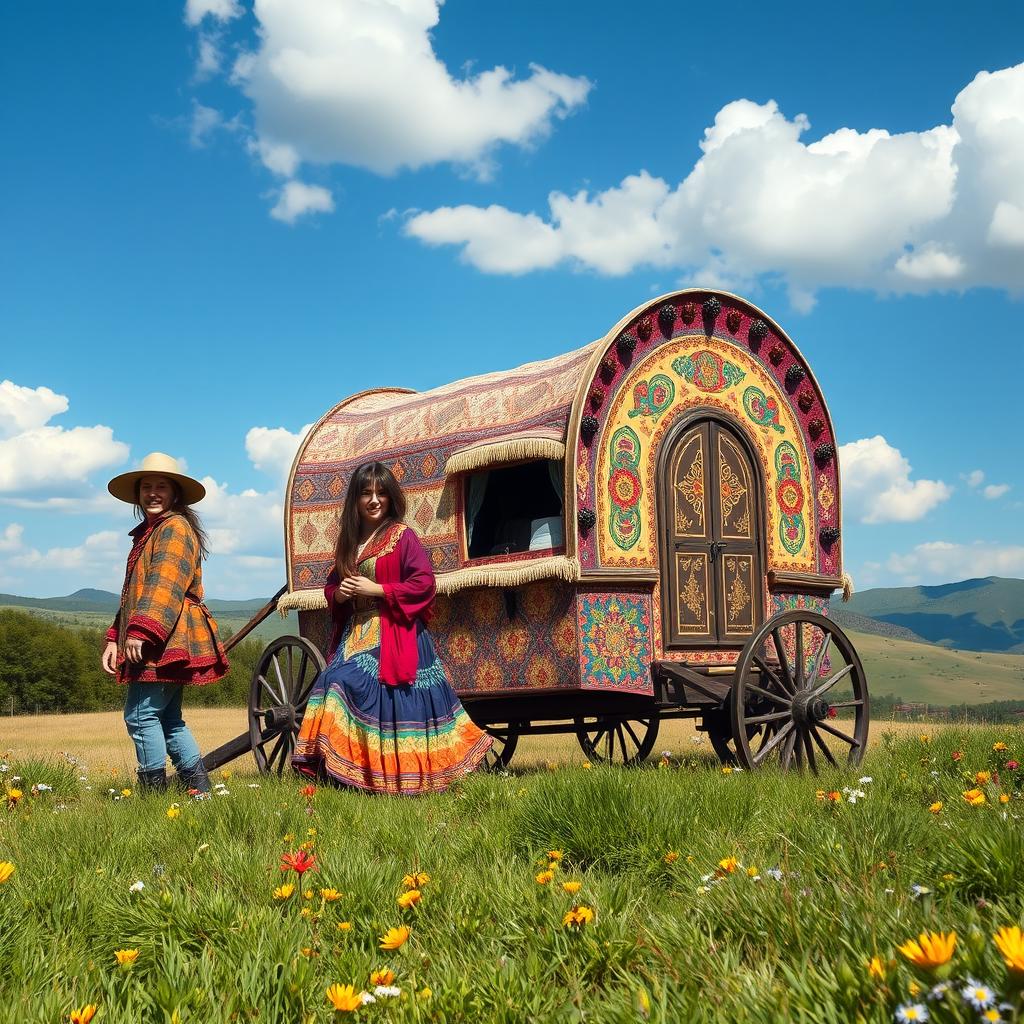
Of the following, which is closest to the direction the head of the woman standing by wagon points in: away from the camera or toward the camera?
toward the camera

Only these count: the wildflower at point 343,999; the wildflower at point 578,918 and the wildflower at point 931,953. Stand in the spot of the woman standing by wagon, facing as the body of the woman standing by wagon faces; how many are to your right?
0

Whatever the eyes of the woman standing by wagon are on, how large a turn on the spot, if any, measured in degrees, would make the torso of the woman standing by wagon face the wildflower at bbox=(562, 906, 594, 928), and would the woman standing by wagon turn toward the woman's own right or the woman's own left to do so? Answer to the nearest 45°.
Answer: approximately 45° to the woman's own left

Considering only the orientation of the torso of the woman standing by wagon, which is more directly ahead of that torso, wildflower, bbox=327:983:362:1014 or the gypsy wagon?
the wildflower

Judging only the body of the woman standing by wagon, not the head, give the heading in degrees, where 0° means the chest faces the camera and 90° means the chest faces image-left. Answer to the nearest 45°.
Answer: approximately 45°

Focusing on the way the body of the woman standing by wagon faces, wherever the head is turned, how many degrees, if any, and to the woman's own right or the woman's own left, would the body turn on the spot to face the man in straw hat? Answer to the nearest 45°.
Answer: approximately 45° to the woman's own right

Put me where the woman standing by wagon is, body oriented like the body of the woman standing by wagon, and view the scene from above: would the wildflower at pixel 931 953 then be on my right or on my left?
on my left

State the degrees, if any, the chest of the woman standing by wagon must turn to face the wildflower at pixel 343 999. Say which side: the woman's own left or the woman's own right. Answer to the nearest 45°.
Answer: approximately 45° to the woman's own left

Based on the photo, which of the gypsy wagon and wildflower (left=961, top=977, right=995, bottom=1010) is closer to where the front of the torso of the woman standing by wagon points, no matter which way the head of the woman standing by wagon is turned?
the wildflower

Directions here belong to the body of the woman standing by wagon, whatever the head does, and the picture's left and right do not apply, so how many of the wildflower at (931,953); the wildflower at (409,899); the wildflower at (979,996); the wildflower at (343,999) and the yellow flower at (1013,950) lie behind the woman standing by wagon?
0

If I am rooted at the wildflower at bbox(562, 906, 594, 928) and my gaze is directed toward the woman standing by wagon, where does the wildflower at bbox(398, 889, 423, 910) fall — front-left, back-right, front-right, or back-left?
front-left

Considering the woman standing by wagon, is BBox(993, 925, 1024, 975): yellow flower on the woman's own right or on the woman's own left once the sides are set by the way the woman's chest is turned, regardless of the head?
on the woman's own left

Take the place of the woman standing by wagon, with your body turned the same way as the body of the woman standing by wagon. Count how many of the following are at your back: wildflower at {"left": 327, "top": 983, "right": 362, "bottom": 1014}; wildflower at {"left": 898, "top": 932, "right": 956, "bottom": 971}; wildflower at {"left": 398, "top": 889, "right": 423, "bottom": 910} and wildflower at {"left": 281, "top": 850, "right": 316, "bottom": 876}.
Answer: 0
